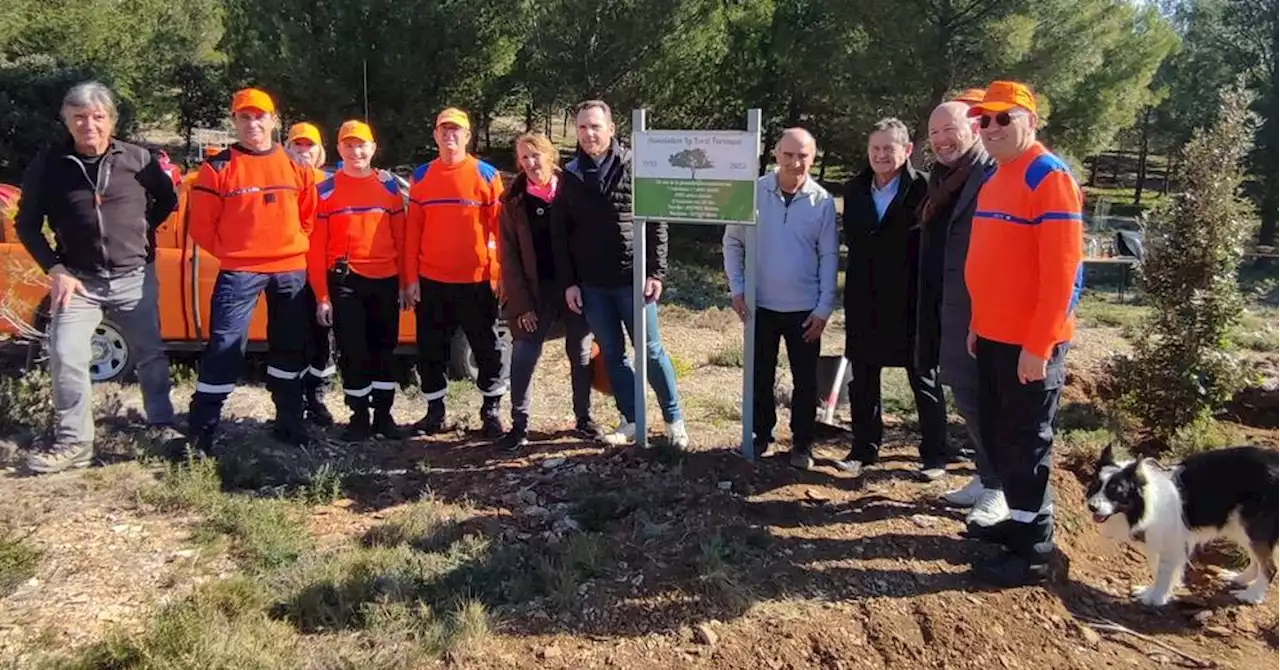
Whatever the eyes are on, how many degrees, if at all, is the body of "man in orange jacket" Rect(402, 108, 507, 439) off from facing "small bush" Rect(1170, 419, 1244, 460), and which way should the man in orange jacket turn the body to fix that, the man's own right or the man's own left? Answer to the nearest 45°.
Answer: approximately 90° to the man's own left

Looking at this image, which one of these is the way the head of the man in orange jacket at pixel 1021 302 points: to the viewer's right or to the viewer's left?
to the viewer's left

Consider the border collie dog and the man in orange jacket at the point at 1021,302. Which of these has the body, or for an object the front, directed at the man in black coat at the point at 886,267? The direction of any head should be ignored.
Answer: the border collie dog

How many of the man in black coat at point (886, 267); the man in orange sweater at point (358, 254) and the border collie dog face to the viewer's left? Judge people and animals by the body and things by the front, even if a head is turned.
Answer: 1
